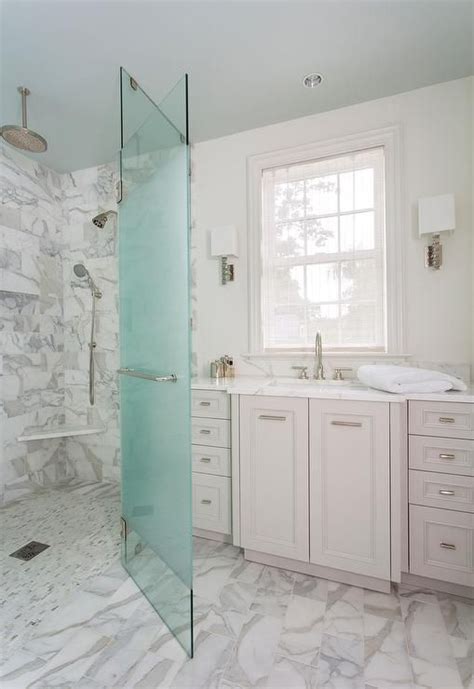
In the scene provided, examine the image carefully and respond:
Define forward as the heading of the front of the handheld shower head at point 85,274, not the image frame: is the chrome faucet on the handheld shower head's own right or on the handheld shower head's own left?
on the handheld shower head's own left

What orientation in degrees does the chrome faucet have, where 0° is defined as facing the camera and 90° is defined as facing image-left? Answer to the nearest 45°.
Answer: approximately 0°

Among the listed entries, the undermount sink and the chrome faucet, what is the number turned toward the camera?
2

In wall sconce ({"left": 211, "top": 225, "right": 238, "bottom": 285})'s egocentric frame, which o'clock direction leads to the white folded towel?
The white folded towel is roughly at 9 o'clock from the wall sconce.

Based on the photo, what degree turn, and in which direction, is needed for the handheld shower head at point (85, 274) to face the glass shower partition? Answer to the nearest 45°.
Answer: approximately 45° to its left

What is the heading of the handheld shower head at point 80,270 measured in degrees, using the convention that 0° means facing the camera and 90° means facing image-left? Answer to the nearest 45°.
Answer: approximately 45°

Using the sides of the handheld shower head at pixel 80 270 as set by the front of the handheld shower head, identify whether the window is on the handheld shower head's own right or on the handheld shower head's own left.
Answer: on the handheld shower head's own left

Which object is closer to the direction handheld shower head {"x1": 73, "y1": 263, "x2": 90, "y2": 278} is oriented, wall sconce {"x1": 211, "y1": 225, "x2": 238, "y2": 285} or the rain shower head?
the rain shower head

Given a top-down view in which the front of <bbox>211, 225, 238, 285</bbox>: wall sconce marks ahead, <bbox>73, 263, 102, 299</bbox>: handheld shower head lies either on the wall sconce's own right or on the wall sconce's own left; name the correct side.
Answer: on the wall sconce's own right

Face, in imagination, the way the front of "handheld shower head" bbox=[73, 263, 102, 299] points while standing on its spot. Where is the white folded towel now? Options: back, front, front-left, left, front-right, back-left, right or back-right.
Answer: left
